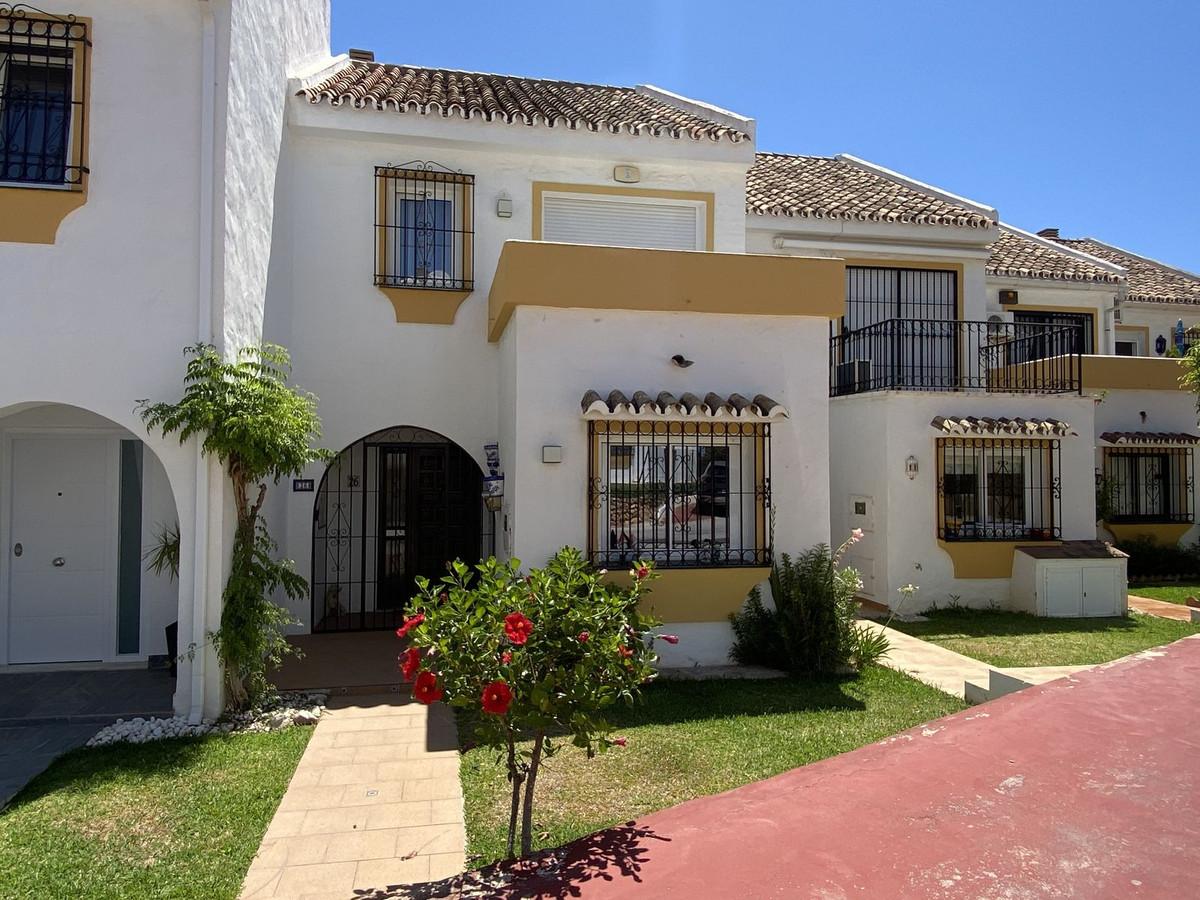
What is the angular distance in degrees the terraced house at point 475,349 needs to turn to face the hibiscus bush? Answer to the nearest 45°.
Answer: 0° — it already faces it

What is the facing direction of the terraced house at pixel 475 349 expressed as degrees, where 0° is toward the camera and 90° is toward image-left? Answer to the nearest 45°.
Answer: approximately 0°
